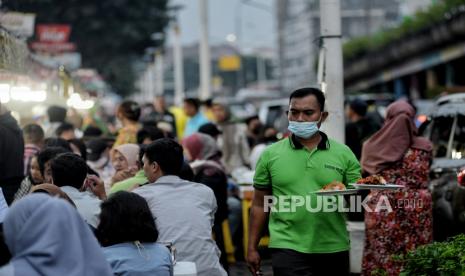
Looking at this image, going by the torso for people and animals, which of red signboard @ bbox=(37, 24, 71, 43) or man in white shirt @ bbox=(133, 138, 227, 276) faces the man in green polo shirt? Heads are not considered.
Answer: the red signboard

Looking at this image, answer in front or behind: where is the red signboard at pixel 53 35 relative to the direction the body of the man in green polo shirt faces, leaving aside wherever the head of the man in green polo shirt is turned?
behind

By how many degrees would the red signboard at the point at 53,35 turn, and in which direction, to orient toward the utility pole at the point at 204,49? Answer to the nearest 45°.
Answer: approximately 90° to its left

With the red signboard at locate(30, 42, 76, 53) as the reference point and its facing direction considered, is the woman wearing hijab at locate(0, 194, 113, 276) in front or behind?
in front

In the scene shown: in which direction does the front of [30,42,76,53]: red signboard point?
toward the camera

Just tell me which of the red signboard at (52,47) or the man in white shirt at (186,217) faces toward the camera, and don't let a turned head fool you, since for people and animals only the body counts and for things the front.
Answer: the red signboard

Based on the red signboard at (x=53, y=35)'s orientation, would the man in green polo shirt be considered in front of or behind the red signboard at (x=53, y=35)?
in front

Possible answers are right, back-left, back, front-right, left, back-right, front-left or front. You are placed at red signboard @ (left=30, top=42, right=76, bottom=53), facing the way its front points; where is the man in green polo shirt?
front

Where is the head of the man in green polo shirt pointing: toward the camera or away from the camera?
toward the camera

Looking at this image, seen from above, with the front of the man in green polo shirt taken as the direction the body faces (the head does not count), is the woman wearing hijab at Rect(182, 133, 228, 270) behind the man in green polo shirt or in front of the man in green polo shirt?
behind

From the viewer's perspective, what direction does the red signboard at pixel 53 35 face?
toward the camera

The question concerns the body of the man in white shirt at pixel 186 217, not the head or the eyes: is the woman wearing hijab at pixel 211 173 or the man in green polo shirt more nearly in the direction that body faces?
the woman wearing hijab

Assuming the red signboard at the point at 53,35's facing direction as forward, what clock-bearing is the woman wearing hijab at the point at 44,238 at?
The woman wearing hijab is roughly at 12 o'clock from the red signboard.
